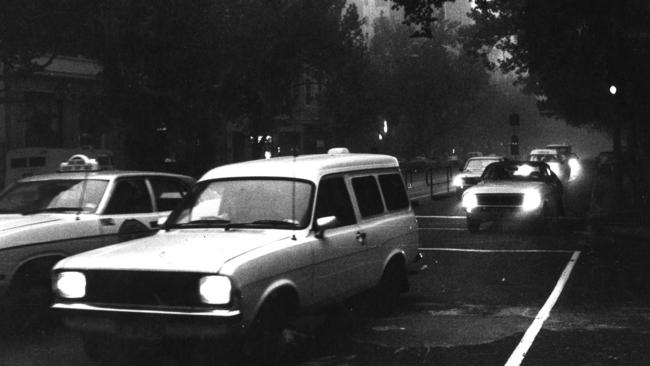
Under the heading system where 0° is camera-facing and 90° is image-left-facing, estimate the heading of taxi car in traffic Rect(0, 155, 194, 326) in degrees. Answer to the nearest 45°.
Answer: approximately 45°

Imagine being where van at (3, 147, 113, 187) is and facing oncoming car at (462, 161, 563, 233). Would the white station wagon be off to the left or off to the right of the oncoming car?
right

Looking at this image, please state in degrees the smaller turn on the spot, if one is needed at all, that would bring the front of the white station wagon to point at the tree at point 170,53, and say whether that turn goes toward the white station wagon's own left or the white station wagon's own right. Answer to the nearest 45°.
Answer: approximately 135° to the white station wagon's own right

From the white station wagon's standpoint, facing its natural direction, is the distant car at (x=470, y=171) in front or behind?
behind

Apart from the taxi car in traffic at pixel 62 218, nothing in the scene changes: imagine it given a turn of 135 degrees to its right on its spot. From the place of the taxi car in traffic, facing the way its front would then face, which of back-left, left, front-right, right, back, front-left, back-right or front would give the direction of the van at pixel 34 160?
front

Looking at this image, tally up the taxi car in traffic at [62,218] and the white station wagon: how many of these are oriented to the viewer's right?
0

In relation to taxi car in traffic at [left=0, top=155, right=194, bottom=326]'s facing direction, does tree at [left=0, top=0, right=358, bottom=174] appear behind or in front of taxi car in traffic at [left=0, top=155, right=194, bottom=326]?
behind

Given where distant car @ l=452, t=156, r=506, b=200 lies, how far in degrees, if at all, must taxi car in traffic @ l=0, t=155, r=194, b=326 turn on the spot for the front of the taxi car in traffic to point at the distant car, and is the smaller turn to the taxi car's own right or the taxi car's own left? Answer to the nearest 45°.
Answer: approximately 180°

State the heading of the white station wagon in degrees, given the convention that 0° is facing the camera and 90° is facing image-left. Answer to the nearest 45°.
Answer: approximately 45°

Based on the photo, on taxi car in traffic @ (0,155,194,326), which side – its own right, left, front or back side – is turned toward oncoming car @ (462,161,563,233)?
back

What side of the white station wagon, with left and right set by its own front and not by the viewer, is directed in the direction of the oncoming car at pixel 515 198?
back

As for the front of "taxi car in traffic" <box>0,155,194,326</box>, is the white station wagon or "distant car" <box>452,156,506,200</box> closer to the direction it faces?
the white station wagon
